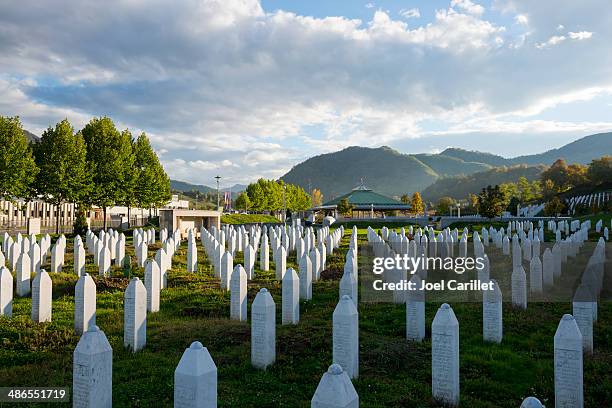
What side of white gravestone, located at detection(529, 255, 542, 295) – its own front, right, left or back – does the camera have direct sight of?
front

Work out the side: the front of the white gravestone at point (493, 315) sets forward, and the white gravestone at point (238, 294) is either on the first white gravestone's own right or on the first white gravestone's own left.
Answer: on the first white gravestone's own right

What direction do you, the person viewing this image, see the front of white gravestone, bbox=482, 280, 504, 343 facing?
facing the viewer

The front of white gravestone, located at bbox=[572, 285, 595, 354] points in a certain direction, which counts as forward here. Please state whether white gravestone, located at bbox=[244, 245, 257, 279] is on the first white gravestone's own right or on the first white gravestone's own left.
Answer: on the first white gravestone's own right

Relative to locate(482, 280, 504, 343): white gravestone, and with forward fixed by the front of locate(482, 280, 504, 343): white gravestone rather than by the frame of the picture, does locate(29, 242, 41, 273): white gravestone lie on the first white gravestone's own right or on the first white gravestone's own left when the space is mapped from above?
on the first white gravestone's own right

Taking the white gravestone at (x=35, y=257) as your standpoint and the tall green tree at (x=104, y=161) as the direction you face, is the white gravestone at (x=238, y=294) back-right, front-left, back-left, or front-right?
back-right

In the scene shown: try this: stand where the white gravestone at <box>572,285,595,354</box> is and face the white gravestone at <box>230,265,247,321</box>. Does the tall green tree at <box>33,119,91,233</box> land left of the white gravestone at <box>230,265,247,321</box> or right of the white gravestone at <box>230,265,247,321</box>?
right

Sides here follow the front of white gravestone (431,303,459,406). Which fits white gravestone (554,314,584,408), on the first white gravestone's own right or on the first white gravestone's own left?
on the first white gravestone's own left

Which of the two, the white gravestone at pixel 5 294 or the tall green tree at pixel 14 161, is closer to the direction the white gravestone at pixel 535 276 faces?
the white gravestone

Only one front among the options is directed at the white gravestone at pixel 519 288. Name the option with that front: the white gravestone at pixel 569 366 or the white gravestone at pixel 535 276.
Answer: the white gravestone at pixel 535 276

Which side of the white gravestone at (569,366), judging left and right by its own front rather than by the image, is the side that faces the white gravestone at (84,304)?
right

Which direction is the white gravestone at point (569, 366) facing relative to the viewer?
toward the camera

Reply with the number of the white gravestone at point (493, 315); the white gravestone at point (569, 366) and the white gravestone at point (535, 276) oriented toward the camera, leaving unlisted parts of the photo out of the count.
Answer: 3
